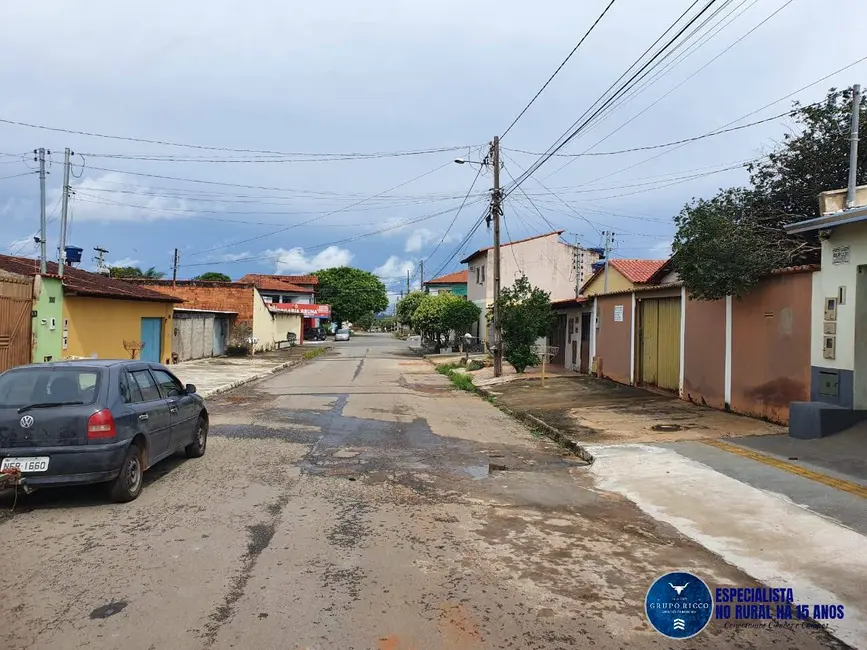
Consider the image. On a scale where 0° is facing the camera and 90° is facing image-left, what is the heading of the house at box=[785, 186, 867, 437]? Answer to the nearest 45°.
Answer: approximately 45°

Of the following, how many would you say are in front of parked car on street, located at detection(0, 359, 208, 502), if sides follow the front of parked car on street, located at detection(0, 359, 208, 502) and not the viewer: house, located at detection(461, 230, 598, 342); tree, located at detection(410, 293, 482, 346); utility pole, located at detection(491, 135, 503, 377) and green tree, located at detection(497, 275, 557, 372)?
4

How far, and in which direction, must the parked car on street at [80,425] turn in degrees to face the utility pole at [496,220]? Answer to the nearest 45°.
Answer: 0° — it already faces it

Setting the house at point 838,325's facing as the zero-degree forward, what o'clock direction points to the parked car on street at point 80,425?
The parked car on street is roughly at 12 o'clock from the house.

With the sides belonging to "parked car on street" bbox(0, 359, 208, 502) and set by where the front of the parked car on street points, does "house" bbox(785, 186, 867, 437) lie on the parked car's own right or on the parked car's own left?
on the parked car's own right

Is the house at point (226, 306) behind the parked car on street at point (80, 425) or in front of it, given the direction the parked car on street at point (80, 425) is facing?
in front

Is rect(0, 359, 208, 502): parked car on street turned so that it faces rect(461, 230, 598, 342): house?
yes

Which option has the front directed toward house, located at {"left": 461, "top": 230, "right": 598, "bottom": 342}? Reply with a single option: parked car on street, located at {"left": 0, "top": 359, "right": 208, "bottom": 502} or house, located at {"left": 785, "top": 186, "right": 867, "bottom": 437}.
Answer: the parked car on street

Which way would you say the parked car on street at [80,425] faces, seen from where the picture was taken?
facing away from the viewer and to the right of the viewer

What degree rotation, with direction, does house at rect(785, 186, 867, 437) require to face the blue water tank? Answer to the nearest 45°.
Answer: approximately 45° to its right

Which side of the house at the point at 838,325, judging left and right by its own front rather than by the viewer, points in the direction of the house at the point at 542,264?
right

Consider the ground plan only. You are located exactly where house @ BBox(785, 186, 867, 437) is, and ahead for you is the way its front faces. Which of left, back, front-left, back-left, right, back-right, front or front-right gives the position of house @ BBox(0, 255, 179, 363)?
front-right
